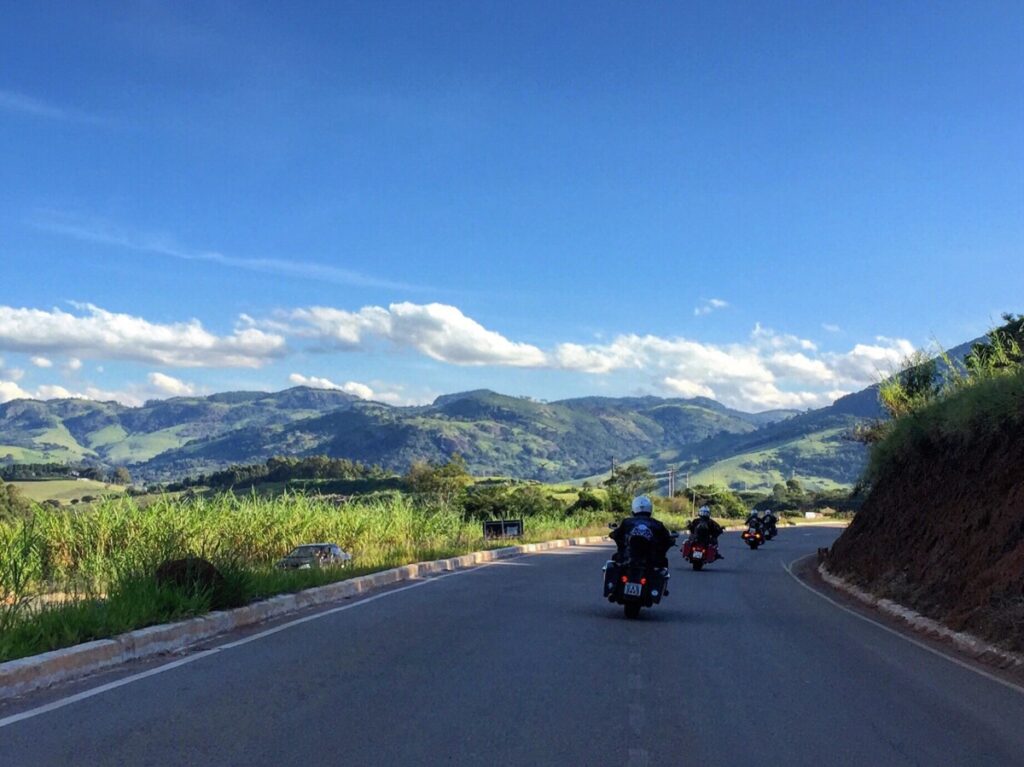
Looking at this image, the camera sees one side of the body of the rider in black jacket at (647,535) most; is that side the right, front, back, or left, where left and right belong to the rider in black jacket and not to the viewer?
back

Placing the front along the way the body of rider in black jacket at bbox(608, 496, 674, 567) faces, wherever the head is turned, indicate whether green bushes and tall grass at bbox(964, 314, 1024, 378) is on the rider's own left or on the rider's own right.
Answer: on the rider's own right

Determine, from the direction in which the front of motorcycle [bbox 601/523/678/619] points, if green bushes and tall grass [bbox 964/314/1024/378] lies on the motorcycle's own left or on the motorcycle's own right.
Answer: on the motorcycle's own right

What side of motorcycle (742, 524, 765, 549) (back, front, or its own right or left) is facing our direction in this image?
back

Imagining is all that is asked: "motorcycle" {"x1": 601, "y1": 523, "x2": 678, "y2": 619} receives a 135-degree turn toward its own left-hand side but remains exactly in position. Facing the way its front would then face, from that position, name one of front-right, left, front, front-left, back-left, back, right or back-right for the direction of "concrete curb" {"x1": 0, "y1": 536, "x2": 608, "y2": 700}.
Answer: front

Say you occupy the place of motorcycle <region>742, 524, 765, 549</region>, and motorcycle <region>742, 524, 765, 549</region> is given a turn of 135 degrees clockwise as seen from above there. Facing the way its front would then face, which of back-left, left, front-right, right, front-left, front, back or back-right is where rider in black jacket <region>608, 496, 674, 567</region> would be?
front-right

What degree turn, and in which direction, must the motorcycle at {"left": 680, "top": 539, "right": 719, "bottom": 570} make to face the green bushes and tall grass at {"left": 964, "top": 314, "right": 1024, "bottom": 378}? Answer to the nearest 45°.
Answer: approximately 135° to its right

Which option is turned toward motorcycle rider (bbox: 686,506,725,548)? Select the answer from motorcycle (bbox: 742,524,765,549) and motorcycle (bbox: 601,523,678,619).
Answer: motorcycle (bbox: 601,523,678,619)

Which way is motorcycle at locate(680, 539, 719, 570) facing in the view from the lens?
facing away from the viewer

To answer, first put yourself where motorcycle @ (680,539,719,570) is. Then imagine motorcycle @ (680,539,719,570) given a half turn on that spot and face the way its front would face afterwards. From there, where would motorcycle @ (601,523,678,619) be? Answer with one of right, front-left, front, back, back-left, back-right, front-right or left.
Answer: front

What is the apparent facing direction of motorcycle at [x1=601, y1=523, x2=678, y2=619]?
away from the camera

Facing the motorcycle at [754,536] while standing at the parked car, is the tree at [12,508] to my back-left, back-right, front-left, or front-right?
back-left

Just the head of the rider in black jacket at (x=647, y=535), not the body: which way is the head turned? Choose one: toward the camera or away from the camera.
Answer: away from the camera
